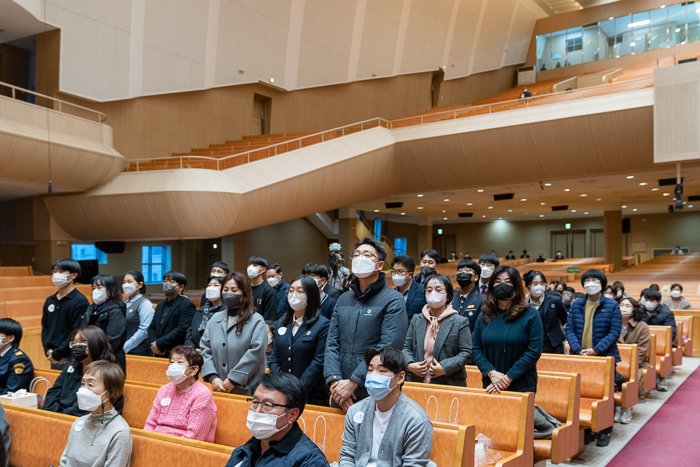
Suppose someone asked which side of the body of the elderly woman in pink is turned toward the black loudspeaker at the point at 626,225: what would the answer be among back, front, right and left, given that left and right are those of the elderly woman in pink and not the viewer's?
back

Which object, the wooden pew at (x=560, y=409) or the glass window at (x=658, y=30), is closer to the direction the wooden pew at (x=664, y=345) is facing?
the wooden pew

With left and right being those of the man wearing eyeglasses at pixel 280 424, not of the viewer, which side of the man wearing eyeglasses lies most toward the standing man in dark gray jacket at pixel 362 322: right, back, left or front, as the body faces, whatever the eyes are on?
back

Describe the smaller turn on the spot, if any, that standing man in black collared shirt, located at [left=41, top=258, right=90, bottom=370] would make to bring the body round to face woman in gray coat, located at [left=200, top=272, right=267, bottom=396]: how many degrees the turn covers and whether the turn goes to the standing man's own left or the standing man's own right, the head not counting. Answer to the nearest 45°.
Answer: approximately 90° to the standing man's own left

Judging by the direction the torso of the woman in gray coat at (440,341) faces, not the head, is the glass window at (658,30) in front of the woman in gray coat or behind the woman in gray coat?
behind

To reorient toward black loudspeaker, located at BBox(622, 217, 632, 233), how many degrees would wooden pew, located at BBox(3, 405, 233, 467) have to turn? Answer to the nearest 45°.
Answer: approximately 180°

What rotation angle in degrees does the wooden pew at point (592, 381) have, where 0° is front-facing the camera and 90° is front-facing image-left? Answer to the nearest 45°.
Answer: approximately 45°

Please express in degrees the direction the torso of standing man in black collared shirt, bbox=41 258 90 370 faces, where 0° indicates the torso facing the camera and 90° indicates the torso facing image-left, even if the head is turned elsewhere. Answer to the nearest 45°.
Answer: approximately 45°

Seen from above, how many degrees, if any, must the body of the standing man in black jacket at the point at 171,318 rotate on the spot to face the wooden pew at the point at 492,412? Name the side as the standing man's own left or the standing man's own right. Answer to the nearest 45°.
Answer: approximately 90° to the standing man's own left
